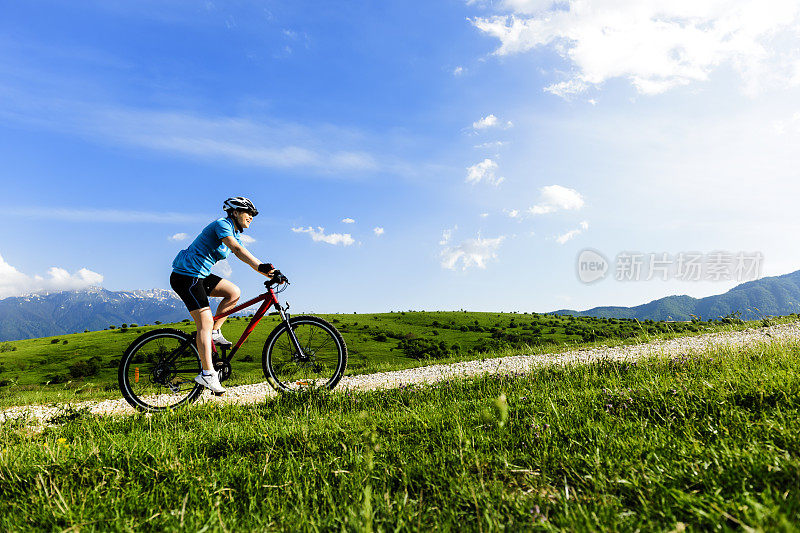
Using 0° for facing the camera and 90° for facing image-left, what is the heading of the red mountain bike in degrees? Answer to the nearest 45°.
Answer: approximately 270°

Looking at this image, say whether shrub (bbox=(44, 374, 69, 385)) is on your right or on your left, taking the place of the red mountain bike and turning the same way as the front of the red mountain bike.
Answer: on your left

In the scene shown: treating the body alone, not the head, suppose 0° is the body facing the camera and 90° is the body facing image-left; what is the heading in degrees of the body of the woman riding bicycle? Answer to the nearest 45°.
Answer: approximately 270°
